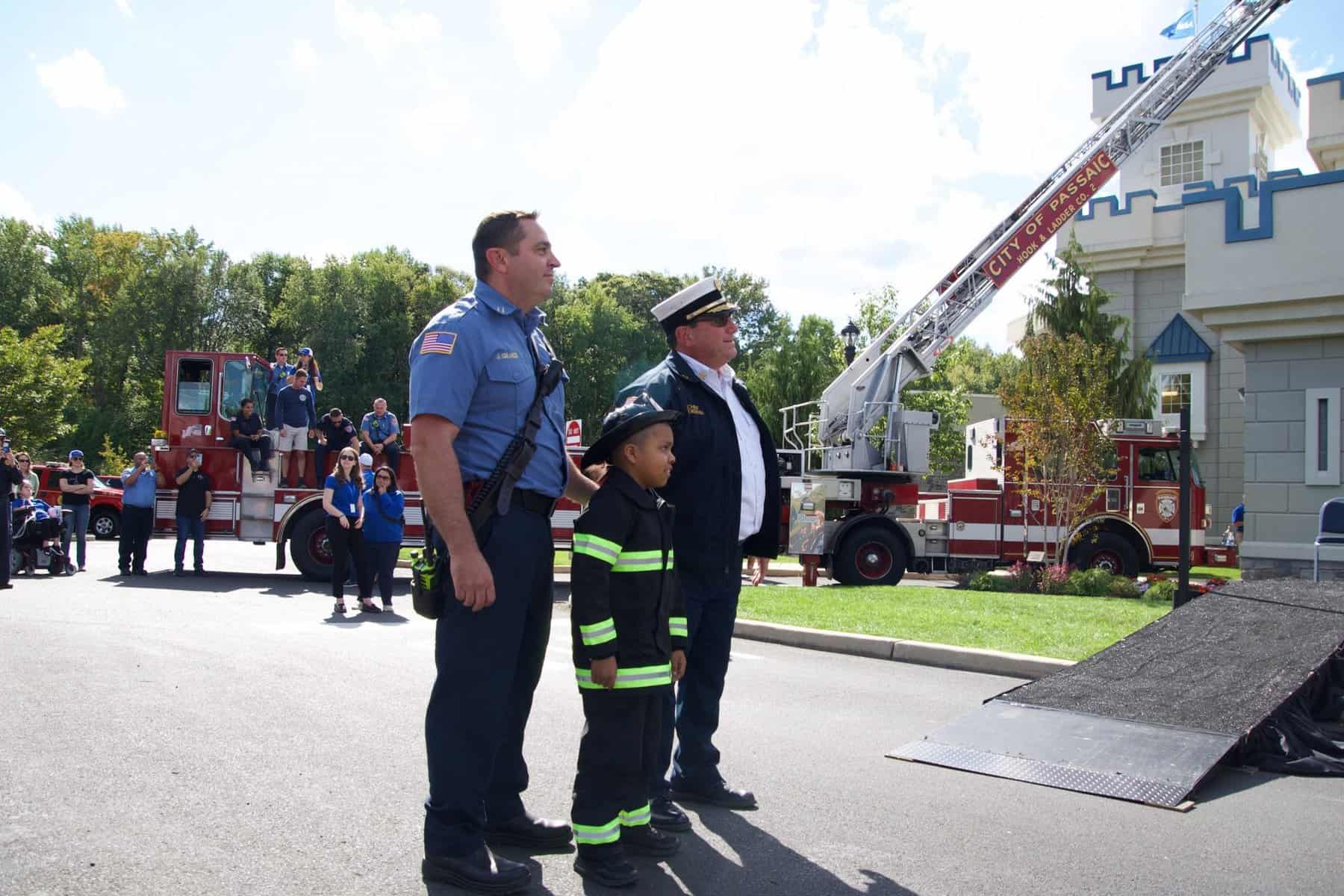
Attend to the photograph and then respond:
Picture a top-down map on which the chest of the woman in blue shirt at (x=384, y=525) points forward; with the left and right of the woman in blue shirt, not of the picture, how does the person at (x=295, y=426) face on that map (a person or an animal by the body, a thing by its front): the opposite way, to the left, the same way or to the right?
the same way

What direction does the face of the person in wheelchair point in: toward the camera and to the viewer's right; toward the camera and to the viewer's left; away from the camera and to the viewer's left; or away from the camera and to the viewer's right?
toward the camera and to the viewer's right

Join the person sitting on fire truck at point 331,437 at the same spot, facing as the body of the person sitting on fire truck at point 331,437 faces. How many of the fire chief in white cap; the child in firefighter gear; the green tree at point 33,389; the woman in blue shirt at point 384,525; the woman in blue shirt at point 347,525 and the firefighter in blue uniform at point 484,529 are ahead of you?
5

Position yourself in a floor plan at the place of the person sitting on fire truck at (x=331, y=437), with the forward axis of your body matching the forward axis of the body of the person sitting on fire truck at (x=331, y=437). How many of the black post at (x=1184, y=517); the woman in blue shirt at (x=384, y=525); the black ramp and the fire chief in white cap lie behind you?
0

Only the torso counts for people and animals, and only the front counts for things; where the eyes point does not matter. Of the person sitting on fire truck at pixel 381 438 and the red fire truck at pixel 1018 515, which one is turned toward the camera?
the person sitting on fire truck

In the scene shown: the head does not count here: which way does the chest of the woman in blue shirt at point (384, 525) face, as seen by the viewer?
toward the camera

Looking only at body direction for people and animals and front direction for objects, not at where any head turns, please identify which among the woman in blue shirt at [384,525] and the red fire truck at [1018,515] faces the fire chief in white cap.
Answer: the woman in blue shirt

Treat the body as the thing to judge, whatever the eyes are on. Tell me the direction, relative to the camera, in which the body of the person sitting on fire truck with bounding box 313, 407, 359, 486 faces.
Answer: toward the camera

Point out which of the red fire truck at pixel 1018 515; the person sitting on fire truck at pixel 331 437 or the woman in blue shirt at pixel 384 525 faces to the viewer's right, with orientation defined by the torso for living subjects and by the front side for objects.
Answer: the red fire truck

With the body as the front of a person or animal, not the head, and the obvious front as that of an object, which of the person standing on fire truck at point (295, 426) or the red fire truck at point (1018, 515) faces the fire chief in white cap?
the person standing on fire truck

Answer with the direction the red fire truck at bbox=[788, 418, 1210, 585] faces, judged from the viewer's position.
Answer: facing to the right of the viewer

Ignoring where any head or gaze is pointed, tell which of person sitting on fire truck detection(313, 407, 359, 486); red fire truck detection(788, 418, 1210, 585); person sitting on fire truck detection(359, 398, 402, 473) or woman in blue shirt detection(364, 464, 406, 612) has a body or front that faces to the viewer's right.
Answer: the red fire truck

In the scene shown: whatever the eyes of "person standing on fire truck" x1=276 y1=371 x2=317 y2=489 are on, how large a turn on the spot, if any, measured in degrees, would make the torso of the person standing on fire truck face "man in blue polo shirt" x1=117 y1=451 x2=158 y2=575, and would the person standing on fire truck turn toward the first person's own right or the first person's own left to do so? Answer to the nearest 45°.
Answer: approximately 90° to the first person's own right

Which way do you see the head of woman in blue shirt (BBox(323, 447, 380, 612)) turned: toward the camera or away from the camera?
toward the camera

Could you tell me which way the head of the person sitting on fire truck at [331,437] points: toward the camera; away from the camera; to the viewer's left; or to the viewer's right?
toward the camera

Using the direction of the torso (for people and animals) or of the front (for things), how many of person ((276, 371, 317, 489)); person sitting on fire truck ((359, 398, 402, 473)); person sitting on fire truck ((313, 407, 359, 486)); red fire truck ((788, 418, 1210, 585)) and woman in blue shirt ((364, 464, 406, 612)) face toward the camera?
4

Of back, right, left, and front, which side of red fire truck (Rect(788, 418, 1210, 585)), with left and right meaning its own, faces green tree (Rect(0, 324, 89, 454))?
back

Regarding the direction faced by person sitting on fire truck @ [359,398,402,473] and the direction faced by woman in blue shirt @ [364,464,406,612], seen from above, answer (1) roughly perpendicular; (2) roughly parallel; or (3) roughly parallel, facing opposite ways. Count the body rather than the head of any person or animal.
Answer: roughly parallel
